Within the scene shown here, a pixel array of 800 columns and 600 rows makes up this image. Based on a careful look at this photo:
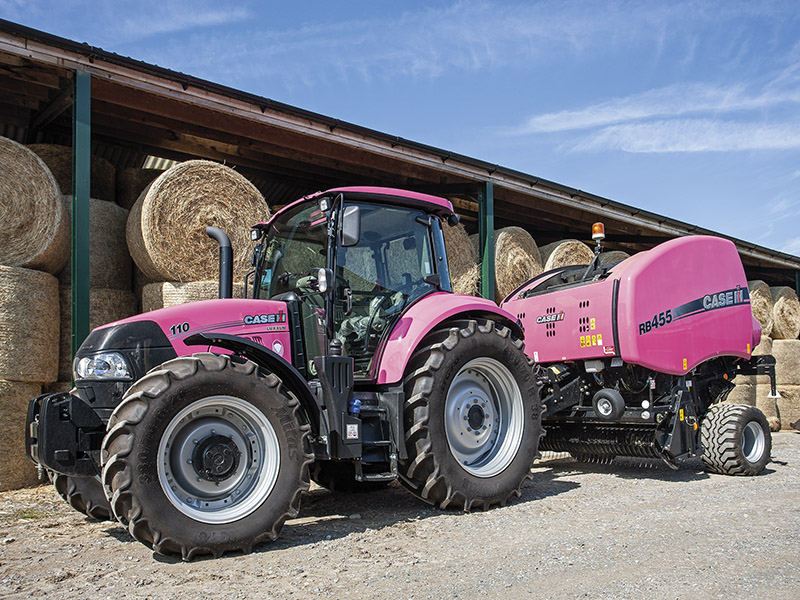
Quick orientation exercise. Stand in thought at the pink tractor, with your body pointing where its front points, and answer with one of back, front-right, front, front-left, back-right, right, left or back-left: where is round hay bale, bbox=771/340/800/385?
back

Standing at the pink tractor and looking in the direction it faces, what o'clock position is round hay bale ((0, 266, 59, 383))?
The round hay bale is roughly at 2 o'clock from the pink tractor.

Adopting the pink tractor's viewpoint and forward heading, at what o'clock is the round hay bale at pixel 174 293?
The round hay bale is roughly at 3 o'clock from the pink tractor.

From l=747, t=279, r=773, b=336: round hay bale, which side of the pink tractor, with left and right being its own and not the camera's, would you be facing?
back

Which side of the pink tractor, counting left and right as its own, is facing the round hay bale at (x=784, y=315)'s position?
back

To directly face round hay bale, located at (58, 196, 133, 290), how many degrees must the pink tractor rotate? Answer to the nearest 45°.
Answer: approximately 90° to its right

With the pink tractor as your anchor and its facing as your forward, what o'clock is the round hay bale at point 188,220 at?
The round hay bale is roughly at 3 o'clock from the pink tractor.

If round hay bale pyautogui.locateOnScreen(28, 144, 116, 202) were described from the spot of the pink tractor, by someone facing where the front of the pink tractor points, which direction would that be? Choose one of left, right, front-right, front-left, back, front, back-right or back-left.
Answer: right

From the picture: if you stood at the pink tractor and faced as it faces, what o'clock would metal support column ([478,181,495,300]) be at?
The metal support column is roughly at 5 o'clock from the pink tractor.

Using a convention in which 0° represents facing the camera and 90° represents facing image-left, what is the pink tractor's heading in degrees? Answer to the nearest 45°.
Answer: approximately 45°

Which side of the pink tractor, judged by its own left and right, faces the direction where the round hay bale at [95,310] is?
right

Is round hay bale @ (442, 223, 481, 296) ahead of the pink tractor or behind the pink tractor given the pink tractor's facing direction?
behind
